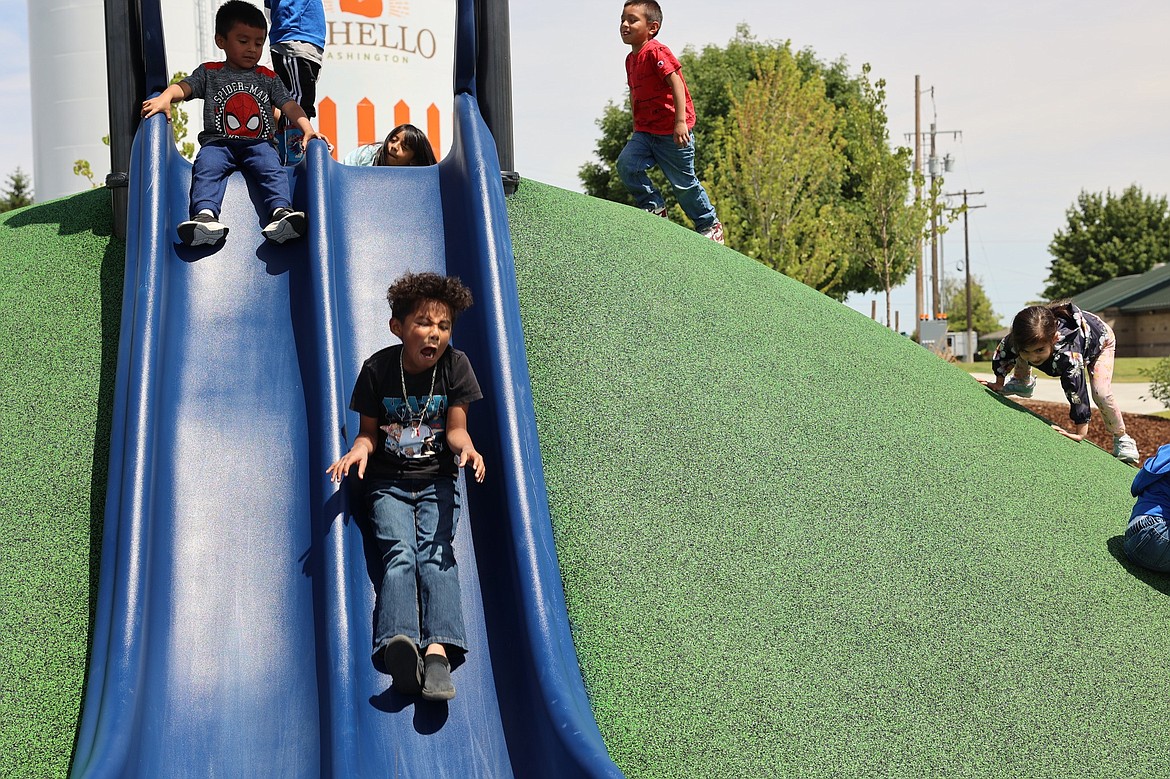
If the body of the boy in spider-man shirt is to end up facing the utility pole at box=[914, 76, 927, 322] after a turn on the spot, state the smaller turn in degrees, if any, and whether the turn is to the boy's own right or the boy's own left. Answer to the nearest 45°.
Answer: approximately 135° to the boy's own left

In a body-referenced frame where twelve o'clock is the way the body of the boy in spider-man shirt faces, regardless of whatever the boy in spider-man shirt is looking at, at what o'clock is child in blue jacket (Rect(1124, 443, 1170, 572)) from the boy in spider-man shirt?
The child in blue jacket is roughly at 10 o'clock from the boy in spider-man shirt.

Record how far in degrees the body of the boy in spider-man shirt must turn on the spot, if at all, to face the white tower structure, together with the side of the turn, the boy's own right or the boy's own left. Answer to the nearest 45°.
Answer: approximately 180°

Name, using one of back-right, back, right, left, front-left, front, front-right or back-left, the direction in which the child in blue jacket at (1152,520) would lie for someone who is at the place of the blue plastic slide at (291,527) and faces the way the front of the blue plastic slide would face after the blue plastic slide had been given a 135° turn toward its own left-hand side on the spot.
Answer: front-right

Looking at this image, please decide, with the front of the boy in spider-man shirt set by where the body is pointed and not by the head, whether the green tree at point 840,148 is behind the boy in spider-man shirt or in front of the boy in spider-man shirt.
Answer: behind

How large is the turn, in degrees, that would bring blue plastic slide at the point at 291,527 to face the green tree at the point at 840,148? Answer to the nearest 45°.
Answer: approximately 135° to its left

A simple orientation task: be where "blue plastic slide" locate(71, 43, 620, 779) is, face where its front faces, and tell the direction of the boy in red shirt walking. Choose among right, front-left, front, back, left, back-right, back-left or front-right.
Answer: back-left

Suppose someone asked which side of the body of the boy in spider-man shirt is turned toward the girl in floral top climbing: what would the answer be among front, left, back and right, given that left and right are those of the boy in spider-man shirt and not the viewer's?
left

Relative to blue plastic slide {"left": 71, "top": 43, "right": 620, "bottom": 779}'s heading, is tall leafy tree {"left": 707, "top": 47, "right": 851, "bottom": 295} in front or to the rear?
to the rear

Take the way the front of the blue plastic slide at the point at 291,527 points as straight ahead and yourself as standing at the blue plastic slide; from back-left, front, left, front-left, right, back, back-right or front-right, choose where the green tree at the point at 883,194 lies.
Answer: back-left
